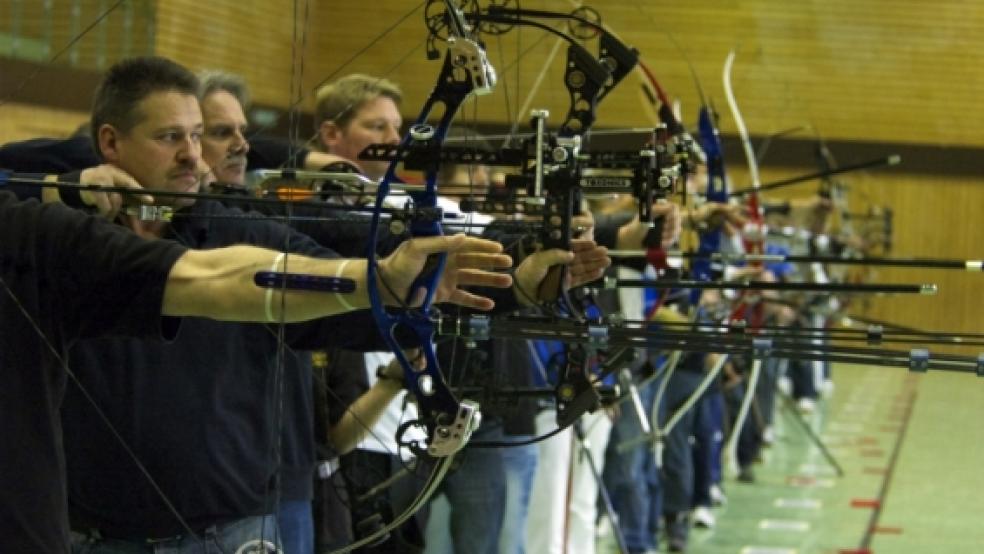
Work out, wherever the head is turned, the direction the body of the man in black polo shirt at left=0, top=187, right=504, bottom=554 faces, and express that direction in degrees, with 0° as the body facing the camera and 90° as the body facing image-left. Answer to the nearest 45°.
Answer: approximately 0°
